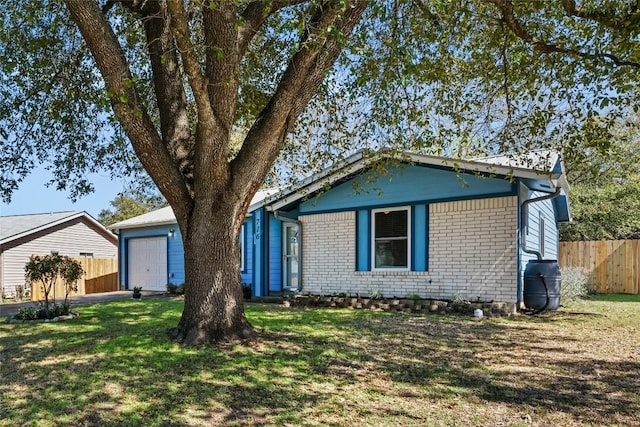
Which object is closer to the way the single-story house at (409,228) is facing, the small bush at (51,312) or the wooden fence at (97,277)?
the small bush

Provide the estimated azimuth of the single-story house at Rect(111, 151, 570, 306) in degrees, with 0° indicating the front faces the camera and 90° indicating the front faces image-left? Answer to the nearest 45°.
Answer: approximately 45°

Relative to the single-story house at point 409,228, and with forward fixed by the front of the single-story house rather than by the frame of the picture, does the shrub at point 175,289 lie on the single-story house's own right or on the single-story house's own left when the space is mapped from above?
on the single-story house's own right

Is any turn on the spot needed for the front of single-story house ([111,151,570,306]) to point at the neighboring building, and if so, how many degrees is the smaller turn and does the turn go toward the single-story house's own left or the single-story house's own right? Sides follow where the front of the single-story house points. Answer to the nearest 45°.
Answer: approximately 90° to the single-story house's own right

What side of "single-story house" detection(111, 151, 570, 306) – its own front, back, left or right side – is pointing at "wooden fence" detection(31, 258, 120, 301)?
right
